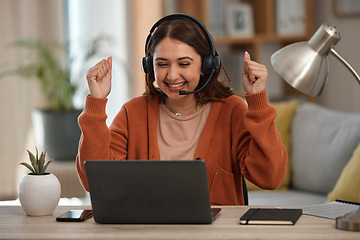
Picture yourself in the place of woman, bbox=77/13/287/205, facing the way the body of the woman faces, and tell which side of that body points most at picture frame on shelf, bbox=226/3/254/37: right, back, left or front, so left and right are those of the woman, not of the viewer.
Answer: back

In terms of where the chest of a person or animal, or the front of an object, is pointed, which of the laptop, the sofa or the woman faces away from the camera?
the laptop

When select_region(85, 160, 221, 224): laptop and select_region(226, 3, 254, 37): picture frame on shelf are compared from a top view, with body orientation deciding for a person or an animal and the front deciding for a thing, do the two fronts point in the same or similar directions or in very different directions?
very different directions

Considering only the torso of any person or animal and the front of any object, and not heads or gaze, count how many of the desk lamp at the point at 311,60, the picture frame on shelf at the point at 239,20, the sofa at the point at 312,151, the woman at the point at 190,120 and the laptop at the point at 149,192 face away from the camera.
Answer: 1

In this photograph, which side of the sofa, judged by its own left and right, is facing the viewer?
front

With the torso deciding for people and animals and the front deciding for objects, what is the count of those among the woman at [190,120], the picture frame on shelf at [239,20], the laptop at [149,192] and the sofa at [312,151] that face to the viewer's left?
0

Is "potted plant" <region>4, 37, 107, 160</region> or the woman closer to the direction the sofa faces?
the woman

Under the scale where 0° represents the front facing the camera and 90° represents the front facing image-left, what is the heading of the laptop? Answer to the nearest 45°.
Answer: approximately 180°

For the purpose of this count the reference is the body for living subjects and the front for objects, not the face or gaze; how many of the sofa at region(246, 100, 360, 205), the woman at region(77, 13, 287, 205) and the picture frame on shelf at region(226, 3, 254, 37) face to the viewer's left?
0

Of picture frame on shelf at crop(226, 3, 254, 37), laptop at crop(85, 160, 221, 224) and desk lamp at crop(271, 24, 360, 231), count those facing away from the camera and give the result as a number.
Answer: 1

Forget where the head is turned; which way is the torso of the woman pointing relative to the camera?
toward the camera

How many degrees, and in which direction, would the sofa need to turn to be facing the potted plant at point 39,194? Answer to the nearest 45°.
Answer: approximately 45° to its right

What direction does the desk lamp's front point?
to the viewer's left

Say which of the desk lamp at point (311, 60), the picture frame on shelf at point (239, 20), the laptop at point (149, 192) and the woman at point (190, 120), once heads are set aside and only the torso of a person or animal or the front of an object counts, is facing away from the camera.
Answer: the laptop
